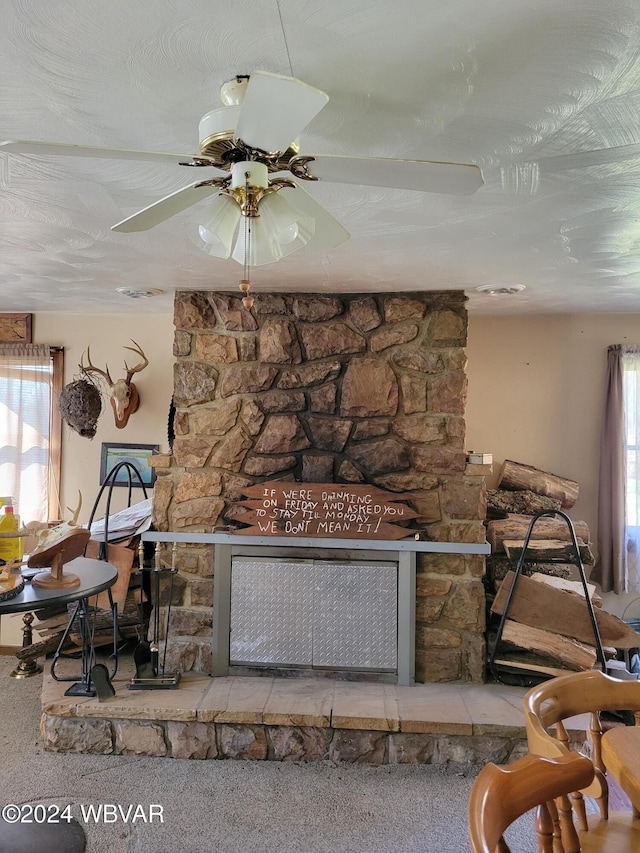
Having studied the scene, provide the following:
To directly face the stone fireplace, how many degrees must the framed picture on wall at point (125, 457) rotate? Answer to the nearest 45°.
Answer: approximately 45° to its left

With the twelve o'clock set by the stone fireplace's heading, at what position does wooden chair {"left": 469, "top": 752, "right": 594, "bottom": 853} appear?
The wooden chair is roughly at 12 o'clock from the stone fireplace.

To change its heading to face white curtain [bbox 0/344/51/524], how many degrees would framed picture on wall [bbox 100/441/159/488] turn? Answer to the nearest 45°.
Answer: approximately 90° to its right

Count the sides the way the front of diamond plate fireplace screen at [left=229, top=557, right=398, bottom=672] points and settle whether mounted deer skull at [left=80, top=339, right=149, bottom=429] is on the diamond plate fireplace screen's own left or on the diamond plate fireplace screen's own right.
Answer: on the diamond plate fireplace screen's own right

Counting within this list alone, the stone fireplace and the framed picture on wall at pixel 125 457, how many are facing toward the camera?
2
